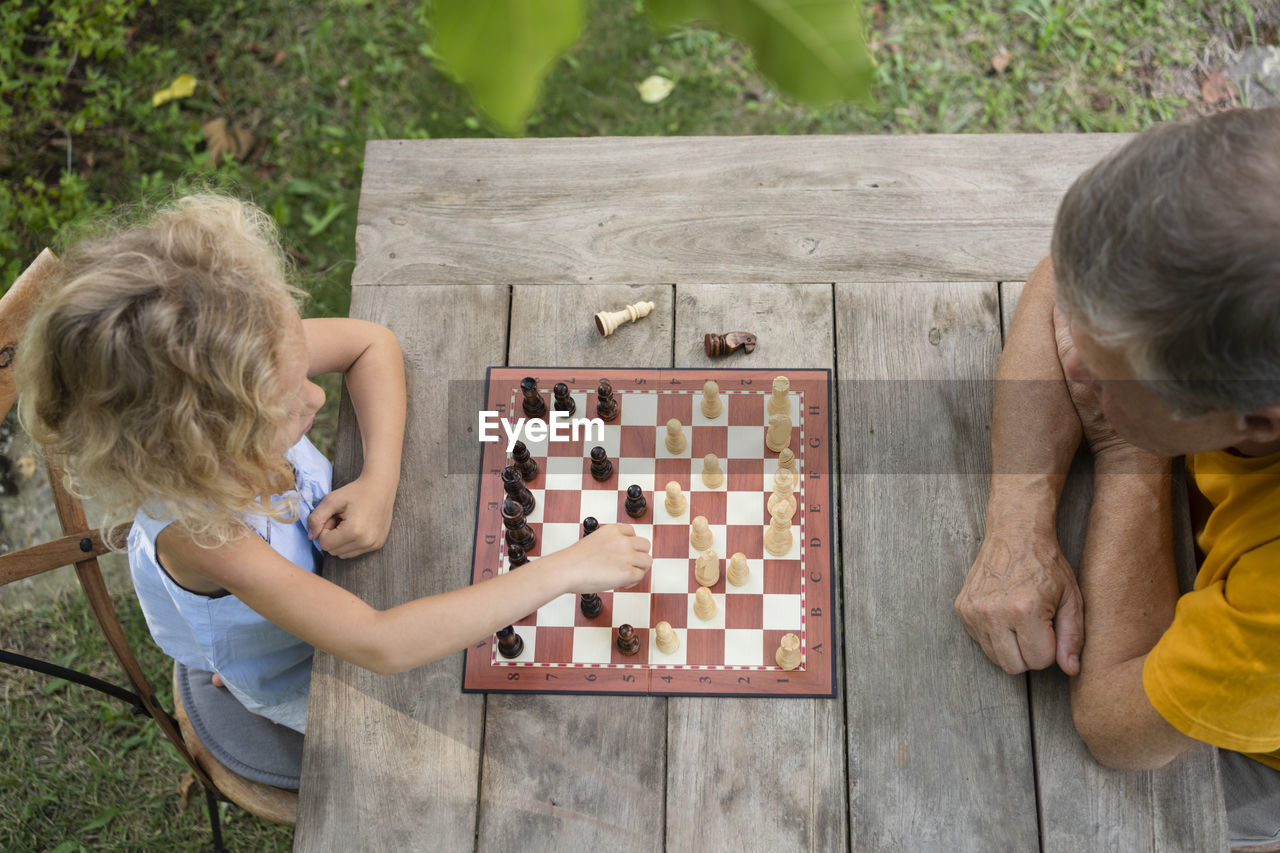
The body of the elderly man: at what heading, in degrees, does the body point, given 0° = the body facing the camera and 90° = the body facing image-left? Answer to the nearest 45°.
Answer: approximately 90°

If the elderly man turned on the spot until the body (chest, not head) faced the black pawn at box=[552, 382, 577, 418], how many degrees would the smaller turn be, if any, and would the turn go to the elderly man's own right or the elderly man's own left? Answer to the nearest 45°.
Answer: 0° — they already face it

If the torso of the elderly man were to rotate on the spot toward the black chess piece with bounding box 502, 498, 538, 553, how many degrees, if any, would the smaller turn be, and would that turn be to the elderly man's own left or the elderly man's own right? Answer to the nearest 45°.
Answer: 0° — they already face it
